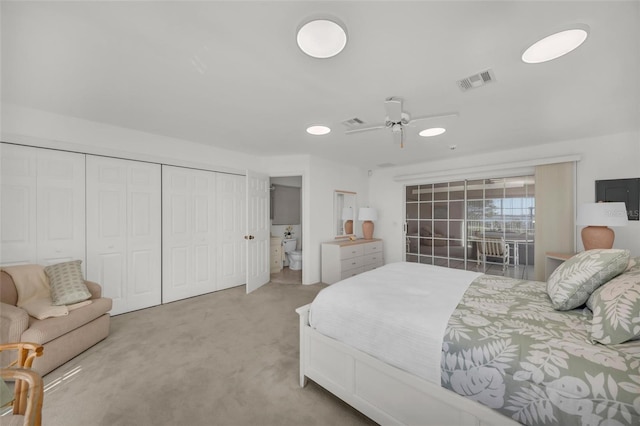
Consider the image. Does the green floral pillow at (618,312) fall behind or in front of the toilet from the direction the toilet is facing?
in front

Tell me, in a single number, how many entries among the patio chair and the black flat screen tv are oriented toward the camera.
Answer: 1

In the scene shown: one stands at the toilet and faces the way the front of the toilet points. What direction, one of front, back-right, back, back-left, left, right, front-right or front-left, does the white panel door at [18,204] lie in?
right

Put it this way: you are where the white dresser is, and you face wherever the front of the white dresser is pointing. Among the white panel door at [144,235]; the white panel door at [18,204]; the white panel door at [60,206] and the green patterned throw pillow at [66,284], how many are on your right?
4

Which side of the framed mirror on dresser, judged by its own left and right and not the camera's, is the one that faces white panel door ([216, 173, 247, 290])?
right

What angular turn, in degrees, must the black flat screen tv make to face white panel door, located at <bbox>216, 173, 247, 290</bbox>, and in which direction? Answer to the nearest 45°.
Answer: approximately 45° to its right

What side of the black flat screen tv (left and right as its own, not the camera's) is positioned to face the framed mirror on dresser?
right

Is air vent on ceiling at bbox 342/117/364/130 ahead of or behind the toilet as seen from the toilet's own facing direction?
ahead

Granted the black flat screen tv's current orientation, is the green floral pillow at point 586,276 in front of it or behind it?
in front

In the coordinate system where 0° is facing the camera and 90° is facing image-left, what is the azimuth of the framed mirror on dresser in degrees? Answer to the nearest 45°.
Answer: approximately 315°
